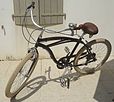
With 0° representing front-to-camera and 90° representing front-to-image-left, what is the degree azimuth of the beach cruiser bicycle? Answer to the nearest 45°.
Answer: approximately 45°

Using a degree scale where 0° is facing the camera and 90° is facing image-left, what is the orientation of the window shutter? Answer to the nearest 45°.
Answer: approximately 0°
